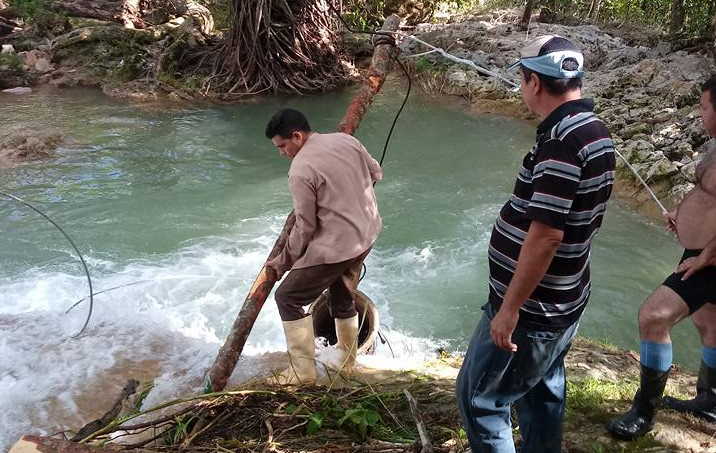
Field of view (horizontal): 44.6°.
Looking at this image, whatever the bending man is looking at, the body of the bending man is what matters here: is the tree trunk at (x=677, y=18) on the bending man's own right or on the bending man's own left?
on the bending man's own right

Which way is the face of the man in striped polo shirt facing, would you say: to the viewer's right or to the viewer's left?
to the viewer's left

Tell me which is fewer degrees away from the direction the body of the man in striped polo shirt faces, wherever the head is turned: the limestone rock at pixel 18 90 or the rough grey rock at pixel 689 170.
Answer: the limestone rock

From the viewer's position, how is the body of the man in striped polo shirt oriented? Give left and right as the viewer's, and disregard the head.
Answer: facing away from the viewer and to the left of the viewer

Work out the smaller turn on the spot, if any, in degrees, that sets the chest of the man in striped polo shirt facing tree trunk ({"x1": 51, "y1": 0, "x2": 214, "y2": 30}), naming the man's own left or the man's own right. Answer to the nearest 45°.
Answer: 0° — they already face it

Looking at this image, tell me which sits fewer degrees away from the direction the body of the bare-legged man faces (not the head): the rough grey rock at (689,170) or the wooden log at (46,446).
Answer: the wooden log

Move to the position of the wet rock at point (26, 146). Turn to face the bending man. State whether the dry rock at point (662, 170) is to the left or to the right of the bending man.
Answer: left

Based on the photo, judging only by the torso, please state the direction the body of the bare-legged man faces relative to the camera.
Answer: to the viewer's left
